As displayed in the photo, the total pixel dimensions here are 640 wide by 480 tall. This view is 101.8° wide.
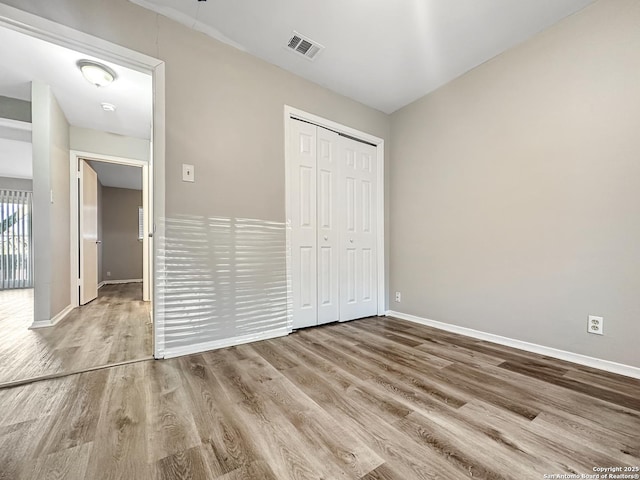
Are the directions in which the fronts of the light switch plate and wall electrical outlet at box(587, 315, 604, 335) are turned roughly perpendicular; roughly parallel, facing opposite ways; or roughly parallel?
roughly perpendicular

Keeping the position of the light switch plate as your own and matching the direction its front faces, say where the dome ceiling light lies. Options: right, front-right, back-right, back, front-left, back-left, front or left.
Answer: back-right

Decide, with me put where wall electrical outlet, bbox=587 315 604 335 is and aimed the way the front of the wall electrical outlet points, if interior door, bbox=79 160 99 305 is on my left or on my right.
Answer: on my right

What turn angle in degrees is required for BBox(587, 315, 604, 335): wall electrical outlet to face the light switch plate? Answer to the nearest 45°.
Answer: approximately 45° to its right

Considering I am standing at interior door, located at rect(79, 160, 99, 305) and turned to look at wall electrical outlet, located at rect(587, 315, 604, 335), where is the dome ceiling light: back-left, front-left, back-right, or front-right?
front-right

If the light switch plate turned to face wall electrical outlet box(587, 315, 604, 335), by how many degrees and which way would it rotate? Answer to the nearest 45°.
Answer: approximately 45° to its left

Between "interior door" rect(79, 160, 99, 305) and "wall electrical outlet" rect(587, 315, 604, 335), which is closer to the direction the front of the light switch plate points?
the wall electrical outlet

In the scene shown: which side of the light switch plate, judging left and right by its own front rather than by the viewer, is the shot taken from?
front
